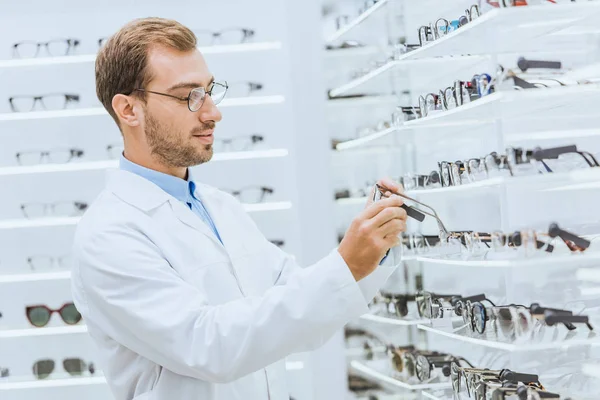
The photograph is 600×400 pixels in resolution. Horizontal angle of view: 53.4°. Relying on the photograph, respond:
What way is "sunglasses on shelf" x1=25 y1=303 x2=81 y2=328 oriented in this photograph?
toward the camera

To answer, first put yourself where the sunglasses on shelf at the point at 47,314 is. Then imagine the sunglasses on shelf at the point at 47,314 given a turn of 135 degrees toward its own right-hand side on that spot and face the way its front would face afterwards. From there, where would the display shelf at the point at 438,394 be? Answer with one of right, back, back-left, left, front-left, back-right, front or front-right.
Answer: back

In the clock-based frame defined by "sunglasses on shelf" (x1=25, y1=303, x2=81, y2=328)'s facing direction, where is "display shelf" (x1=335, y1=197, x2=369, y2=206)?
The display shelf is roughly at 10 o'clock from the sunglasses on shelf.

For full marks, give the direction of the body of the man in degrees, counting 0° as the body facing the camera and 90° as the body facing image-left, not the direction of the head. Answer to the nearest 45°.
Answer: approximately 315°

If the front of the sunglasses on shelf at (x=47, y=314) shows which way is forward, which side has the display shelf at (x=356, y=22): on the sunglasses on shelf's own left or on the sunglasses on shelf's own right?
on the sunglasses on shelf's own left

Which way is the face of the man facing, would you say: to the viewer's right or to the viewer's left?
to the viewer's right

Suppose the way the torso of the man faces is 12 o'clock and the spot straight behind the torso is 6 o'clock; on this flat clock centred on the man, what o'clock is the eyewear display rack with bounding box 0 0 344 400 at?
The eyewear display rack is roughly at 7 o'clock from the man.

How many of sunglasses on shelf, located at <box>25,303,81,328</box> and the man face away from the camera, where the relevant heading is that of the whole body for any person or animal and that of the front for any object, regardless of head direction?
0
